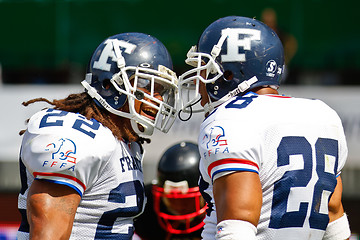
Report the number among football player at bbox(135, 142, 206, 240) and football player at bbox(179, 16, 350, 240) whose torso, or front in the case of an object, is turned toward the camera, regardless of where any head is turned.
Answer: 1

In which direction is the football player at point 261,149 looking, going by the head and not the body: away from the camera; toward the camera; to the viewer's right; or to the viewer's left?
to the viewer's left

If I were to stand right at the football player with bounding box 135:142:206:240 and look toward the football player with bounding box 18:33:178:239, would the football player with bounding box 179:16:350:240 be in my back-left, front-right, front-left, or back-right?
front-left

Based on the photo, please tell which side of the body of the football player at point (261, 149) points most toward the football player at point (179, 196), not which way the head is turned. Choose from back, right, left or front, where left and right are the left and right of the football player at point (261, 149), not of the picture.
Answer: front

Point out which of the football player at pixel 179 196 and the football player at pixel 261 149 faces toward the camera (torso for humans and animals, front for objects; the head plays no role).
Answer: the football player at pixel 179 196

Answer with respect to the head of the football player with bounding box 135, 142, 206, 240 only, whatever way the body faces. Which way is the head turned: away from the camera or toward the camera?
toward the camera

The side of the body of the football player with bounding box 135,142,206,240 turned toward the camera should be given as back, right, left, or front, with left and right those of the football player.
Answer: front

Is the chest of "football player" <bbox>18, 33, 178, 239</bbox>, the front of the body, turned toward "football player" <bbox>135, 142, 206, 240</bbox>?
no

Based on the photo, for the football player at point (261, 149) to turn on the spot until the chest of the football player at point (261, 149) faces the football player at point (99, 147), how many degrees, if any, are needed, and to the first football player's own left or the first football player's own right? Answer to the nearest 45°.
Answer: approximately 45° to the first football player's own left

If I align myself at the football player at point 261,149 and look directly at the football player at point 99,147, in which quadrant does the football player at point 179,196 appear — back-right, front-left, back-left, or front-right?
front-right

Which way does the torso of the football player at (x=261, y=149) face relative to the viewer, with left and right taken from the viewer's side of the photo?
facing away from the viewer and to the left of the viewer

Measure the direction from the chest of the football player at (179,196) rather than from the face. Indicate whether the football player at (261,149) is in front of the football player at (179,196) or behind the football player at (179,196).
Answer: in front

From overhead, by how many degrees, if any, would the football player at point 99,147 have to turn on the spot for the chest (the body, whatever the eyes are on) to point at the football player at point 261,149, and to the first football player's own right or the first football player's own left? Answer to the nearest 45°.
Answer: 0° — they already face them

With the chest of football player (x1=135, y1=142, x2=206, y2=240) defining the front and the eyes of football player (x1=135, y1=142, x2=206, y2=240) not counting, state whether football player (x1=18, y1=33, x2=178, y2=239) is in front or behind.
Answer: in front

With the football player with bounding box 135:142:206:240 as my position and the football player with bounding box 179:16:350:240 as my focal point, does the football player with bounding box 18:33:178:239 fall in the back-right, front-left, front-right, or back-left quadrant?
front-right
